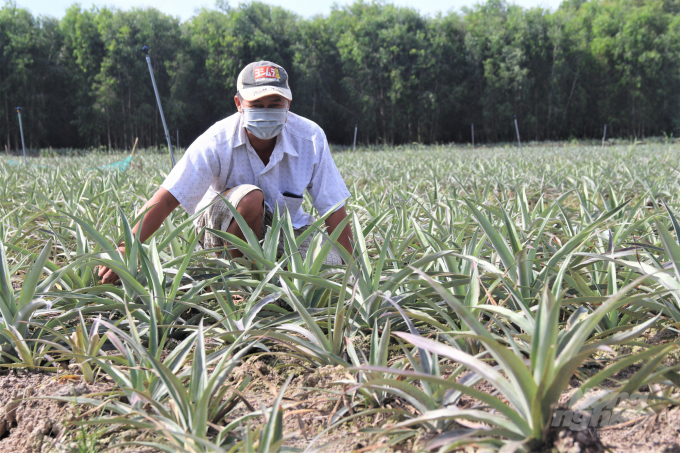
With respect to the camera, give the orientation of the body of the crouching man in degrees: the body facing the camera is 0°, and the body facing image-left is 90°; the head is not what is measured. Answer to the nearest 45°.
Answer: approximately 0°
